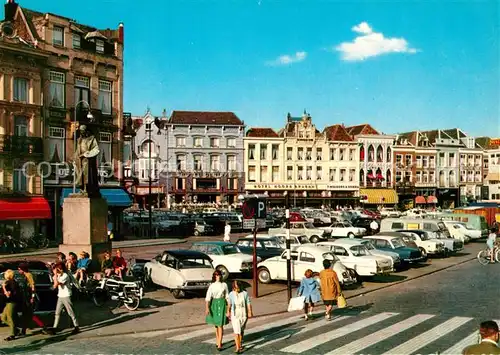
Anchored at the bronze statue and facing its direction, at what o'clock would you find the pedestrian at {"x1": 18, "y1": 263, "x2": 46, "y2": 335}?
The pedestrian is roughly at 11 o'clock from the bronze statue.

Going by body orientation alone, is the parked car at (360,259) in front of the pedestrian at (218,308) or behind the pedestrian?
behind

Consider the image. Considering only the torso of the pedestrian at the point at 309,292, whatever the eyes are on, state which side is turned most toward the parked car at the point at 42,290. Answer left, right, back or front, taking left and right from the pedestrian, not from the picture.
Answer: left

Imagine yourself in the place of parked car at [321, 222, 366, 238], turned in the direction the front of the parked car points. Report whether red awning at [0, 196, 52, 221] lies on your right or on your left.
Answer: on your right

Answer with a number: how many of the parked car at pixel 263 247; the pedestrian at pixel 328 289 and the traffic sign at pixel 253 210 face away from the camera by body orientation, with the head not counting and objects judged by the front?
1
